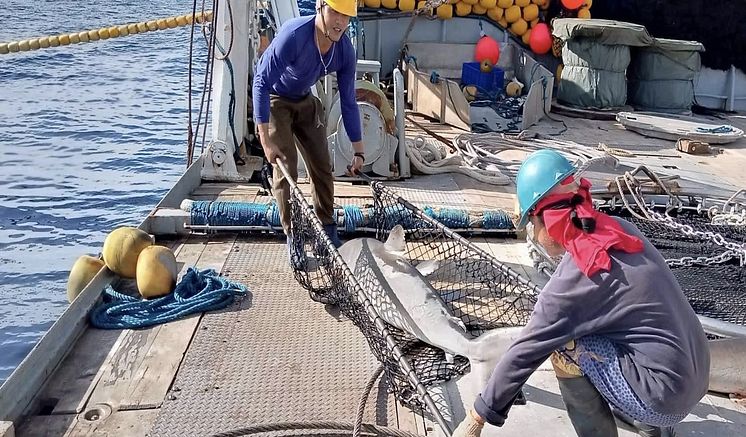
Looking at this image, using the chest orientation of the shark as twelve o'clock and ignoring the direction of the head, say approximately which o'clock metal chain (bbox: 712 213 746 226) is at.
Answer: The metal chain is roughly at 3 o'clock from the shark.

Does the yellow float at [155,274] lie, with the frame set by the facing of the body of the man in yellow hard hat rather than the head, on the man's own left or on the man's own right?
on the man's own right

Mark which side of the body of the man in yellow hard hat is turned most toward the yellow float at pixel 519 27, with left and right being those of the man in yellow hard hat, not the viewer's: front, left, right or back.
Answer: left

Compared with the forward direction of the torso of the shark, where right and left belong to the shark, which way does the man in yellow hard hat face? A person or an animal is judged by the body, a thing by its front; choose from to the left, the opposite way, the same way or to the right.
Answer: the opposite way

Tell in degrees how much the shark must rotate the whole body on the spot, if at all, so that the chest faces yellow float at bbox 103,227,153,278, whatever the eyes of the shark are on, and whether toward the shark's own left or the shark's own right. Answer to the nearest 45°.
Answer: approximately 45° to the shark's own left

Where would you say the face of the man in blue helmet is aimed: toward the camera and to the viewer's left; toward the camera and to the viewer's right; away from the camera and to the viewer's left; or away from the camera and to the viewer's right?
away from the camera and to the viewer's left

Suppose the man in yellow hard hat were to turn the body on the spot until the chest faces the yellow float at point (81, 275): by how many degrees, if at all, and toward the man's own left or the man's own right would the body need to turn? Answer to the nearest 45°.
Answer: approximately 135° to the man's own right

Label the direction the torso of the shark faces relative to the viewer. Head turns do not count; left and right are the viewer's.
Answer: facing away from the viewer and to the left of the viewer

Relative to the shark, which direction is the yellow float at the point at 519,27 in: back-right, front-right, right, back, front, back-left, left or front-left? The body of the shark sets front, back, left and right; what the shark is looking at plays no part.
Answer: front-right

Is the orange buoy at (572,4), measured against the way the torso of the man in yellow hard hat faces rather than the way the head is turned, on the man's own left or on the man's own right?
on the man's own left

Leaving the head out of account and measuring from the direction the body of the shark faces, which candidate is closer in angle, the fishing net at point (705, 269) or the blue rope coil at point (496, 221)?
the blue rope coil

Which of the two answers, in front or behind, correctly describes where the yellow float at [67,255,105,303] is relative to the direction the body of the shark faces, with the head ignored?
in front

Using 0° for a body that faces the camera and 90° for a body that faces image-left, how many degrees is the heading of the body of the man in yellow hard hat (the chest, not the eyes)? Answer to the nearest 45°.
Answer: approximately 315°

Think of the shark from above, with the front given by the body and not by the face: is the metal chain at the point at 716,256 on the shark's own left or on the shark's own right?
on the shark's own right

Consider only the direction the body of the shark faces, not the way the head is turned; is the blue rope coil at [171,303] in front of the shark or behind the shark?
in front
